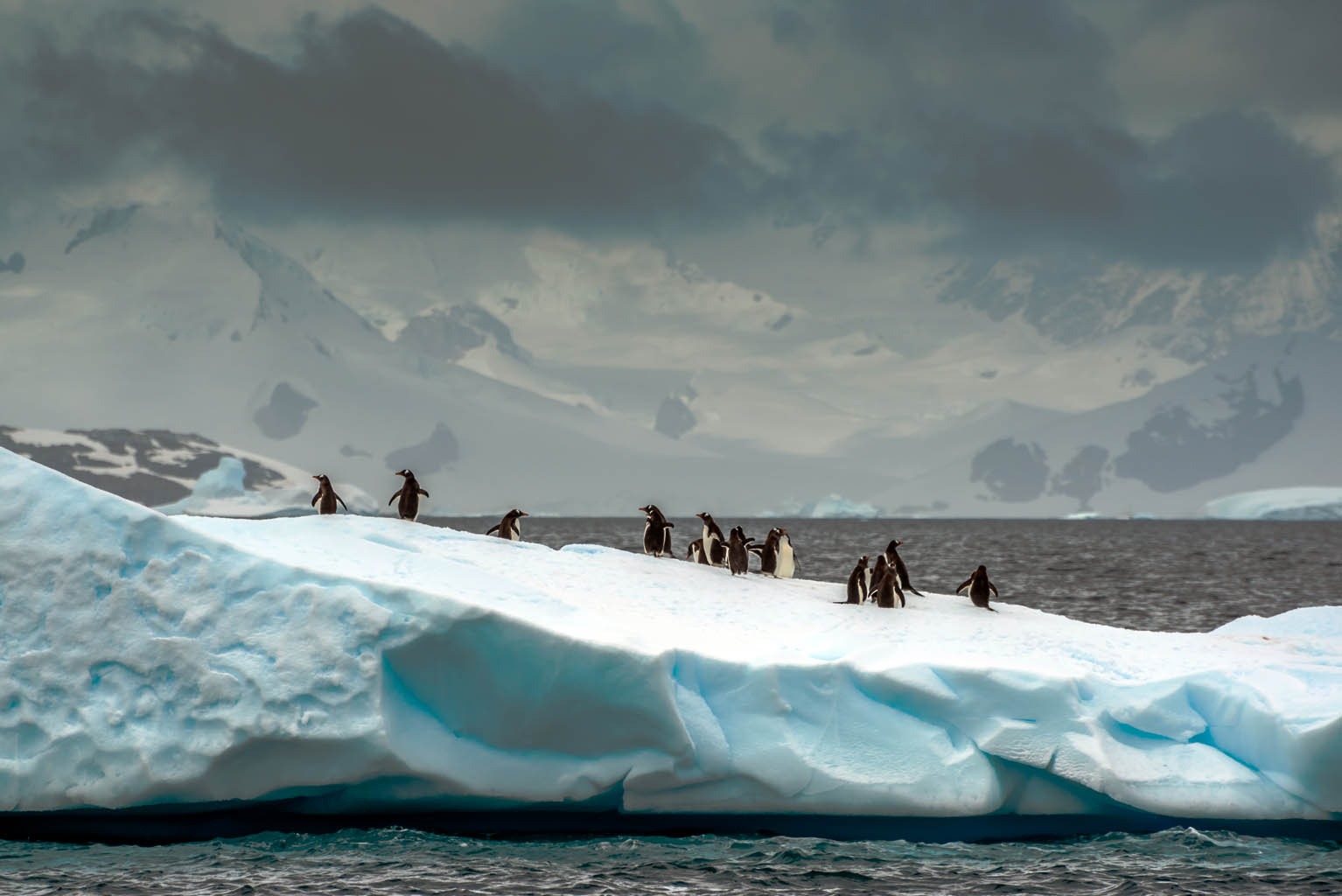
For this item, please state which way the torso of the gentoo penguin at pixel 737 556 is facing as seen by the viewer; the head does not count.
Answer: away from the camera

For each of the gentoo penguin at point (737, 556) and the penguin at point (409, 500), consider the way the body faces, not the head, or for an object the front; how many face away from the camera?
2

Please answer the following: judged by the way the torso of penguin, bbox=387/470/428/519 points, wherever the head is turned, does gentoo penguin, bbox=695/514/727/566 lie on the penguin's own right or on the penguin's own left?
on the penguin's own right

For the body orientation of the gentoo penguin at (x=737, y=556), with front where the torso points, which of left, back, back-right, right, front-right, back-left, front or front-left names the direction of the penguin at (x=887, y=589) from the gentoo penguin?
back-right

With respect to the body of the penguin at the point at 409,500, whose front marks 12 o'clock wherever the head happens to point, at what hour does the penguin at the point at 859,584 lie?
the penguin at the point at 859,584 is roughly at 4 o'clock from the penguin at the point at 409,500.

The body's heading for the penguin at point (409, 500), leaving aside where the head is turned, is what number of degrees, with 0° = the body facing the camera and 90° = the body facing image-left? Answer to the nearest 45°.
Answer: approximately 180°

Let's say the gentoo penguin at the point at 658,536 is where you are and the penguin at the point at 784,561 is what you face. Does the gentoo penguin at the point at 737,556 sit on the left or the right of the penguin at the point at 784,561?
right

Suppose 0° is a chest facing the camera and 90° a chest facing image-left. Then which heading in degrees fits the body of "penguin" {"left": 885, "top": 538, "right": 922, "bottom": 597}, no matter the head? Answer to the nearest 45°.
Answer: approximately 135°

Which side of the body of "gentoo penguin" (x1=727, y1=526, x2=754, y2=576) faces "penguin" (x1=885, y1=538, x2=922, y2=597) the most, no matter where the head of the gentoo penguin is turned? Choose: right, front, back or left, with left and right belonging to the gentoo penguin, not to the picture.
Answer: right
